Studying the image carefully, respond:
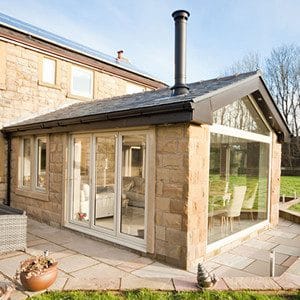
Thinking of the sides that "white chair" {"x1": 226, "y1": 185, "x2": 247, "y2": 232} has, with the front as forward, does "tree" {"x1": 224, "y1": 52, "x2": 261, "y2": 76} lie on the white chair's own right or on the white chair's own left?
on the white chair's own right

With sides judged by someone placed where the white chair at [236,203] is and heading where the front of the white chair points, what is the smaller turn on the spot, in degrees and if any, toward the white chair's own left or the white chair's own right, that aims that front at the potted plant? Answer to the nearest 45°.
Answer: approximately 90° to the white chair's own left

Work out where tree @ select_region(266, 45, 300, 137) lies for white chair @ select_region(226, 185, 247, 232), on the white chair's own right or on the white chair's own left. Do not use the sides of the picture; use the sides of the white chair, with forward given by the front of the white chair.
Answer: on the white chair's own right

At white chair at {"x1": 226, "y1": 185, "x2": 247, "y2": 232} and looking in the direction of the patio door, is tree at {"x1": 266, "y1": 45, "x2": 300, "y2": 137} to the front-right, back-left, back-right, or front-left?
back-right

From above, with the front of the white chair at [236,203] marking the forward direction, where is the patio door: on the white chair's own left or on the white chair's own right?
on the white chair's own left
